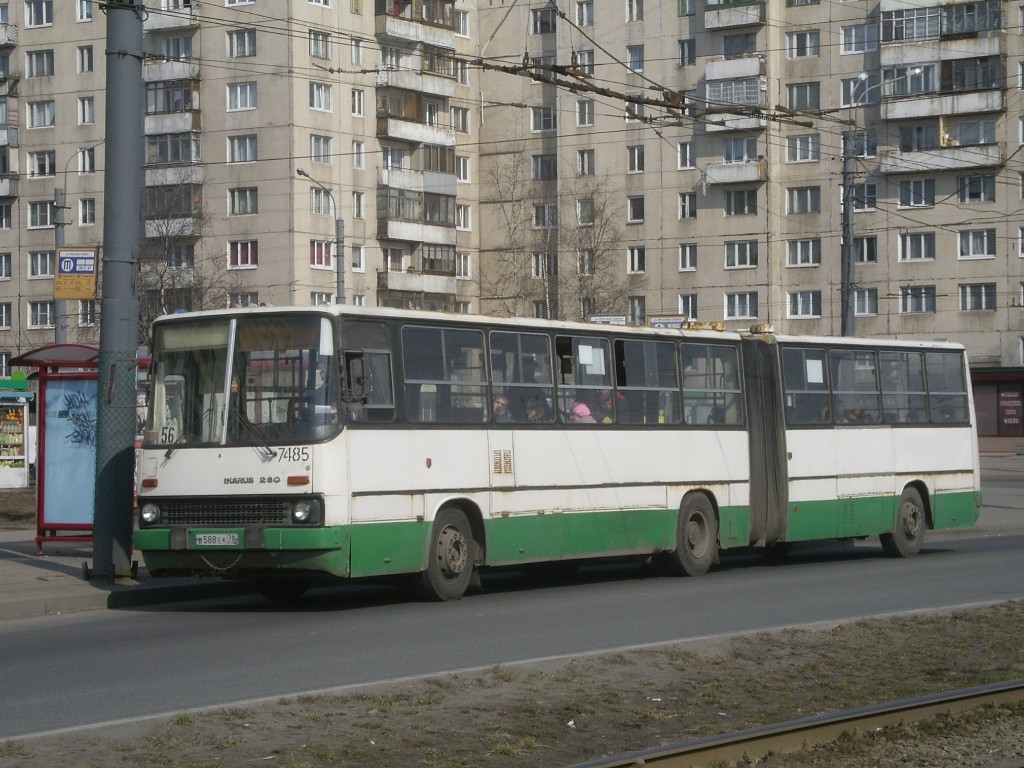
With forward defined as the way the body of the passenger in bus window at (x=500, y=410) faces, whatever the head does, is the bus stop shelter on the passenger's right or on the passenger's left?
on the passenger's right

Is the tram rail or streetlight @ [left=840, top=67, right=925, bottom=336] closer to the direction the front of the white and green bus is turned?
the tram rail

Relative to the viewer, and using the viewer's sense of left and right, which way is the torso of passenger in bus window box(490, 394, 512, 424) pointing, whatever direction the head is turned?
facing the viewer and to the left of the viewer

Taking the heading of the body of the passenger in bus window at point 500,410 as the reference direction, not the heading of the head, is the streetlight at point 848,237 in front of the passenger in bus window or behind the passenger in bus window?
behind

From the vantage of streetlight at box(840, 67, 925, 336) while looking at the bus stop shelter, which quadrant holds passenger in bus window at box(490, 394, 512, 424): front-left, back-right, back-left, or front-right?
front-left

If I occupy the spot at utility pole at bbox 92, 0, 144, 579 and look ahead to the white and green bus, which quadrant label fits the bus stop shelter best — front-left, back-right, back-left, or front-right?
back-left

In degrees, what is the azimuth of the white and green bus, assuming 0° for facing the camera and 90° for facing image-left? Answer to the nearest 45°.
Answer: approximately 45°

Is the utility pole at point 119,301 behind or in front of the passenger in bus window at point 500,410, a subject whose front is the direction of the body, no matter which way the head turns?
in front

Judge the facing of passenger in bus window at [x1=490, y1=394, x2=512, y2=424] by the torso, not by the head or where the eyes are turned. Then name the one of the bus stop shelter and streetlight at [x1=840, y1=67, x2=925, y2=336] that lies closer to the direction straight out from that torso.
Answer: the bus stop shelter

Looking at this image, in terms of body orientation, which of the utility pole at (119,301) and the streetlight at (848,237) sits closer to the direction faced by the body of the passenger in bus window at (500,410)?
the utility pole

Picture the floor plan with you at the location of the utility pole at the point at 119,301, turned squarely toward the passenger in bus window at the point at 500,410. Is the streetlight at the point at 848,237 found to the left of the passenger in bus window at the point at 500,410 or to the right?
left

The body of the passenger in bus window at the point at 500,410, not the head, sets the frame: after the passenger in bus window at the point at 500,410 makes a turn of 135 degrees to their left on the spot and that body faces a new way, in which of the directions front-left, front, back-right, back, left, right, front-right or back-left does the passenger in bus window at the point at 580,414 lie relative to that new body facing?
front-left

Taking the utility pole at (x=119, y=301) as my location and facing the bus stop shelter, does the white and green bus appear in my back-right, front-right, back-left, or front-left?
back-right
